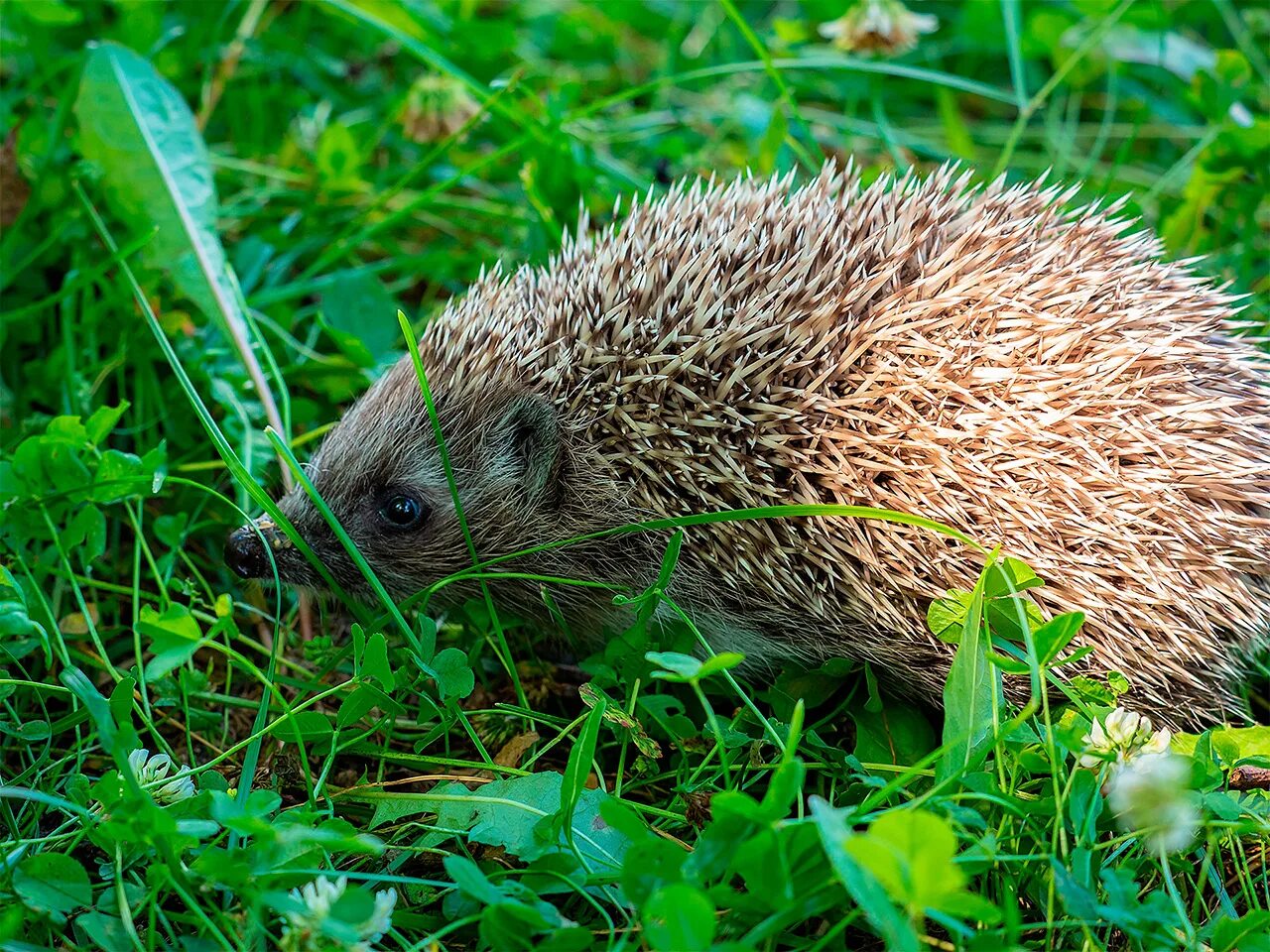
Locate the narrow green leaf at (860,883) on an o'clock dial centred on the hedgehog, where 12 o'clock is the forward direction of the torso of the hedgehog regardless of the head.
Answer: The narrow green leaf is roughly at 9 o'clock from the hedgehog.

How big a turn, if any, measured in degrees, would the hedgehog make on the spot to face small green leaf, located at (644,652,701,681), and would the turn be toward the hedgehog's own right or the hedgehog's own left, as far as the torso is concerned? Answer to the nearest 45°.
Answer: approximately 90° to the hedgehog's own left

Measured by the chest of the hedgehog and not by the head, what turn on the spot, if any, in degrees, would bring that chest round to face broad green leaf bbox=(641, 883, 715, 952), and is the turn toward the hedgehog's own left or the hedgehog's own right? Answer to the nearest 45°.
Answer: approximately 90° to the hedgehog's own left

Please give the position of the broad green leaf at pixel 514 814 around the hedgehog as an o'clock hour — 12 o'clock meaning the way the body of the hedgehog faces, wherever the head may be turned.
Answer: The broad green leaf is roughly at 10 o'clock from the hedgehog.

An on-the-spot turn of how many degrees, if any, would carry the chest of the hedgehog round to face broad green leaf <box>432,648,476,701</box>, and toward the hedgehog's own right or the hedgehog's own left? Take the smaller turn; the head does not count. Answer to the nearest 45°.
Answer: approximately 45° to the hedgehog's own left

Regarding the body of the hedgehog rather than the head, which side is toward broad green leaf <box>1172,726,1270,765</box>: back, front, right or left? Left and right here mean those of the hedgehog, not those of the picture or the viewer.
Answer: back

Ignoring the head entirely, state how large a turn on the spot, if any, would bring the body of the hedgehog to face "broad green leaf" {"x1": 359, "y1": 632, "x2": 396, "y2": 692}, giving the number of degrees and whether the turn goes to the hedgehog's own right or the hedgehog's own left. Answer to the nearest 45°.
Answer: approximately 45° to the hedgehog's own left

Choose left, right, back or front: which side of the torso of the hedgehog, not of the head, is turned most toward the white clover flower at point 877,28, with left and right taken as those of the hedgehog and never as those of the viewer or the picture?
right

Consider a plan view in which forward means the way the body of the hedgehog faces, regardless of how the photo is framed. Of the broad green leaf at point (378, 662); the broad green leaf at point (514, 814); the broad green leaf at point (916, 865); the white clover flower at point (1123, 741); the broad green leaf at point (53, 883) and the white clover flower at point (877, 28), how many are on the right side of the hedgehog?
1

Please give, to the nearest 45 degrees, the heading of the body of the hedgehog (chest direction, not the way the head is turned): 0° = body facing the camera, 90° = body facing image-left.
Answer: approximately 90°

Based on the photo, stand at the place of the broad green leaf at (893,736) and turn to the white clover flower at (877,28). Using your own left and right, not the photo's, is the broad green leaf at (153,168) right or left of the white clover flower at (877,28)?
left
